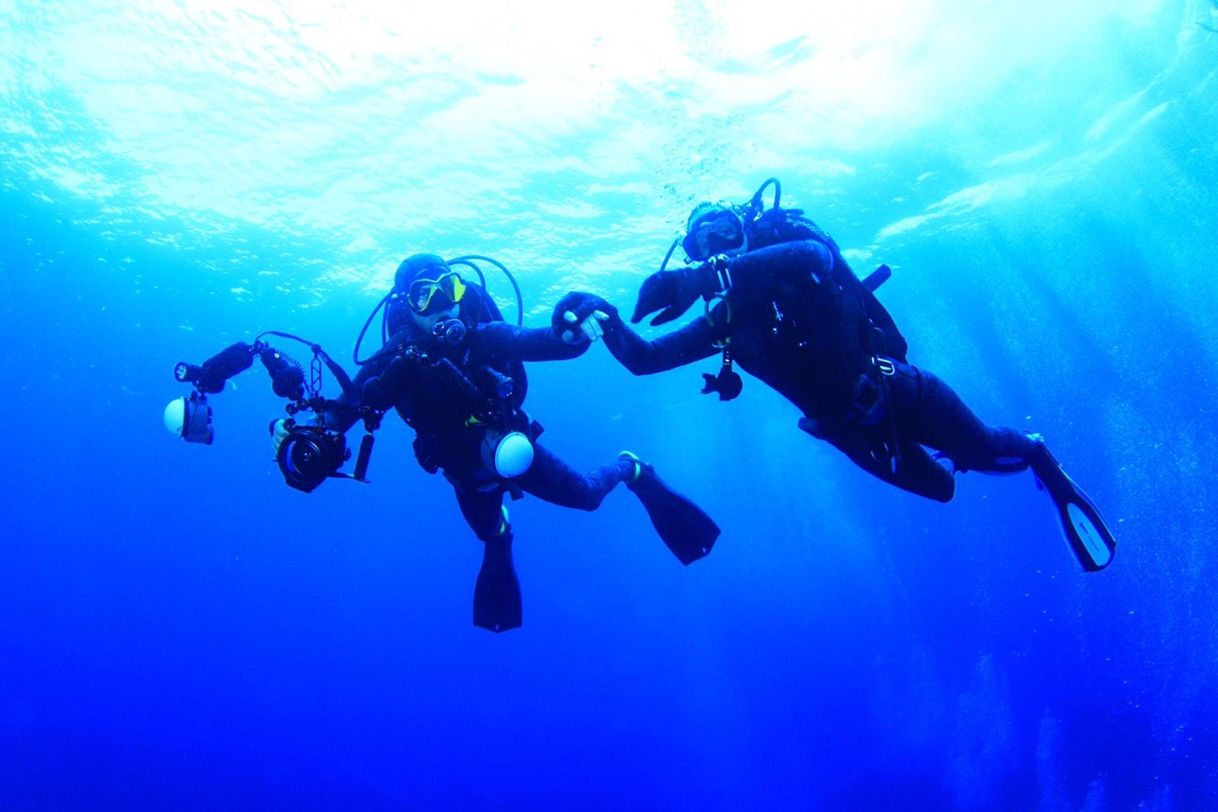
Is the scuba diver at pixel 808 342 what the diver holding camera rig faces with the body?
no

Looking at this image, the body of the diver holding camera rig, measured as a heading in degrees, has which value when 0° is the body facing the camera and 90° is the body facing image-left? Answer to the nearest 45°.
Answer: approximately 0°
